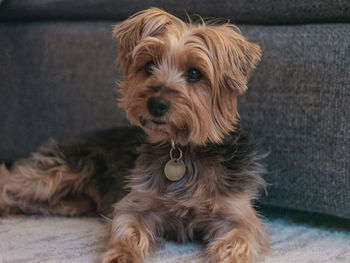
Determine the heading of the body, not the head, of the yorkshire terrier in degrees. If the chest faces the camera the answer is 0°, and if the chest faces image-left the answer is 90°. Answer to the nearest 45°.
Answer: approximately 315°

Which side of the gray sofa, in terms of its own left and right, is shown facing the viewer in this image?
front
